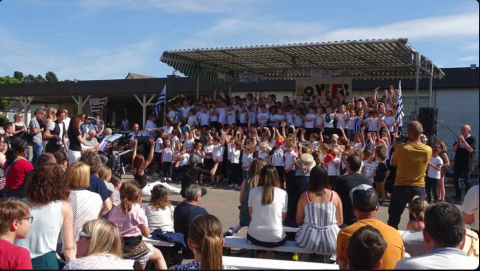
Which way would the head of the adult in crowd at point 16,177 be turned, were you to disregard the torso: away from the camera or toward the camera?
away from the camera

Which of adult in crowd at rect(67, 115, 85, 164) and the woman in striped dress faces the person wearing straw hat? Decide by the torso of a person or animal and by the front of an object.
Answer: the woman in striped dress

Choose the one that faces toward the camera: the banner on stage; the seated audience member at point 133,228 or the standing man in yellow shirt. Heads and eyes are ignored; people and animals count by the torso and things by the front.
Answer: the banner on stage

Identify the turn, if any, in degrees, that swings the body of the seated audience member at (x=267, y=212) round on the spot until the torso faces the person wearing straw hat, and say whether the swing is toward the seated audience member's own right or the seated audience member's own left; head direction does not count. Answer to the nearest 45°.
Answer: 0° — they already face them

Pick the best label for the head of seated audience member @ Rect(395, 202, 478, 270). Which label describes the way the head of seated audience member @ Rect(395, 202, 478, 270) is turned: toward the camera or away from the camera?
away from the camera

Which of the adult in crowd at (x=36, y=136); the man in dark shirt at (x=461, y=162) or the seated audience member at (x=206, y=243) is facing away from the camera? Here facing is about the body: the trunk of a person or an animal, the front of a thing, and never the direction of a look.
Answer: the seated audience member

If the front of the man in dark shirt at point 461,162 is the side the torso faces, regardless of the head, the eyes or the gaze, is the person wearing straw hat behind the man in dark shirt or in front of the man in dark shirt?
in front

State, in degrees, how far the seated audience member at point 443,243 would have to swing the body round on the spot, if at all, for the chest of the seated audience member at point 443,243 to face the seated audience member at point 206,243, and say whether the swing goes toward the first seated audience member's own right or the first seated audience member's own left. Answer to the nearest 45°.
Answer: approximately 90° to the first seated audience member's own left

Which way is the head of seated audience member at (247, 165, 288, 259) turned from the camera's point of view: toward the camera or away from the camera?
away from the camera

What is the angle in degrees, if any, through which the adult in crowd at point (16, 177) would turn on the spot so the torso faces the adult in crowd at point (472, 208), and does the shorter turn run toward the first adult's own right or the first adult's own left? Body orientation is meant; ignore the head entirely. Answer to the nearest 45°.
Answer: approximately 90° to the first adult's own right

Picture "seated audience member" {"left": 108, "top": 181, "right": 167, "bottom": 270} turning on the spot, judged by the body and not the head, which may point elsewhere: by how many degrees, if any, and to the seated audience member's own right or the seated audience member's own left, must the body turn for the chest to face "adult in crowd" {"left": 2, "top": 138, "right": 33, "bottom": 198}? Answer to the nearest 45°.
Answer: approximately 90° to the seated audience member's own left

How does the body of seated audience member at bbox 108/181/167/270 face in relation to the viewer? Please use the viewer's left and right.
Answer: facing away from the viewer and to the right of the viewer

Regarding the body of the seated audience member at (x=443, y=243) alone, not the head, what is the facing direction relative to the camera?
away from the camera

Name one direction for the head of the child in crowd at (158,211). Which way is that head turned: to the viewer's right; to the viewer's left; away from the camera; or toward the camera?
away from the camera

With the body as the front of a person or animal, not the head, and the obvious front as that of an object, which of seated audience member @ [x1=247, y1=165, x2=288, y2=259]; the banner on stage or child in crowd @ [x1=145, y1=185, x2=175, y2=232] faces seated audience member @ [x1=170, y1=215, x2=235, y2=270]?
the banner on stage

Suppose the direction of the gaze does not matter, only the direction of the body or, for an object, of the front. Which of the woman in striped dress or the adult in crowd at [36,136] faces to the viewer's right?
the adult in crowd

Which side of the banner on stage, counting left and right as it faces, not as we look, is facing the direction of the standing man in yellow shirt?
front

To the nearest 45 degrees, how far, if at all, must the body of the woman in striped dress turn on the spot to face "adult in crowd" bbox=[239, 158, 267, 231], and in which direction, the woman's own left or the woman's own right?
approximately 45° to the woman's own left

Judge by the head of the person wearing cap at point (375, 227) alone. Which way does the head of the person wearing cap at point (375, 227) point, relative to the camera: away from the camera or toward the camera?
away from the camera

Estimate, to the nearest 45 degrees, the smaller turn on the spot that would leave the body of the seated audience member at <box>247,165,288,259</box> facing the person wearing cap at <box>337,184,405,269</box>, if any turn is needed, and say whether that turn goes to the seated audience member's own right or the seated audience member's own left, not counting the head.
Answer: approximately 135° to the seated audience member's own right

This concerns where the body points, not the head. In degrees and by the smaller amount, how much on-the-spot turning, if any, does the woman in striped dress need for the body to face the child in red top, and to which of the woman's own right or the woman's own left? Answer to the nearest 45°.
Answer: approximately 135° to the woman's own left

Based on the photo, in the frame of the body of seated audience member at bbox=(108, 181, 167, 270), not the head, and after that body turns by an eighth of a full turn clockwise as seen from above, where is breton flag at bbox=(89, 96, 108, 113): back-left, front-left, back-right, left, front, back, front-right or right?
left
